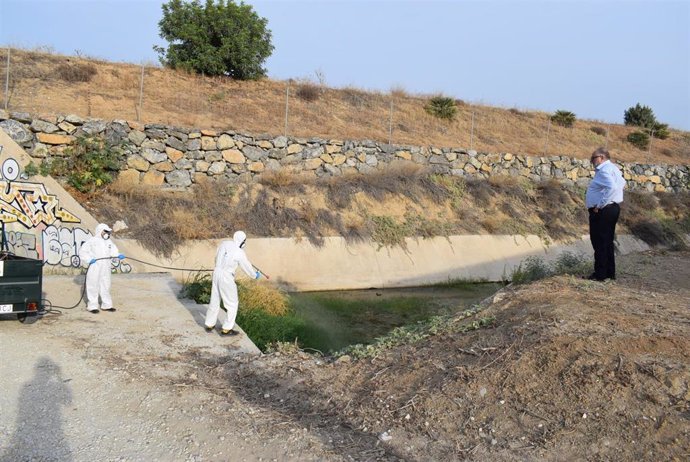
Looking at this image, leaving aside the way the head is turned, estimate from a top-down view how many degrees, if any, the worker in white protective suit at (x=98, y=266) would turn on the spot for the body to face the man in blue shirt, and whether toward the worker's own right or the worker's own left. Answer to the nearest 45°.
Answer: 0° — they already face them

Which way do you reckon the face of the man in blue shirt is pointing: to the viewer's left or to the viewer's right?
to the viewer's left

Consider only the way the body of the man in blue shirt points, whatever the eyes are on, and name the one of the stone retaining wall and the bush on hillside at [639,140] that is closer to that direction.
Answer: the stone retaining wall

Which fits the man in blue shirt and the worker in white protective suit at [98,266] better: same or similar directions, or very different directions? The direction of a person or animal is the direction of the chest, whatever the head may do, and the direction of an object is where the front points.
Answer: very different directions

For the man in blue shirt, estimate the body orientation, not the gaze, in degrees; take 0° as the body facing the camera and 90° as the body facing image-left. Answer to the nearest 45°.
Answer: approximately 90°

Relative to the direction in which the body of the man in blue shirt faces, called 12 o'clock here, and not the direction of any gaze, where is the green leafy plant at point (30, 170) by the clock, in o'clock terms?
The green leafy plant is roughly at 12 o'clock from the man in blue shirt.

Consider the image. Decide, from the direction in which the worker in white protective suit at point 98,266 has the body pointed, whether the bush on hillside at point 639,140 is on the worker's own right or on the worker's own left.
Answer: on the worker's own left

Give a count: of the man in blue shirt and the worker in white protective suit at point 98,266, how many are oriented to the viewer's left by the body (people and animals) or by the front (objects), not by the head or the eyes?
1

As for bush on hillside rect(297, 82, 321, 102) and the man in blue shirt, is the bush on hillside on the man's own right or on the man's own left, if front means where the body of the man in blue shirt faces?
on the man's own right

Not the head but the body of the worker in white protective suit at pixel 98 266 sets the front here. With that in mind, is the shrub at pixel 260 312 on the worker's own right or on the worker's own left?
on the worker's own left

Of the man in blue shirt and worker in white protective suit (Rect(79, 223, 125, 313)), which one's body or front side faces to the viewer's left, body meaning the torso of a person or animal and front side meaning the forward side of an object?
the man in blue shirt

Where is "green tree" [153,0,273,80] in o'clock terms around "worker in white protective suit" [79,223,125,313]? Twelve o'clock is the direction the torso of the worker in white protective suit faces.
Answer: The green tree is roughly at 8 o'clock from the worker in white protective suit.

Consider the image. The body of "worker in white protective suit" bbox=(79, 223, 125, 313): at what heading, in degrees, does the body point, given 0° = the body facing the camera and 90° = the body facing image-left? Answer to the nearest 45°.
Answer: approximately 315°

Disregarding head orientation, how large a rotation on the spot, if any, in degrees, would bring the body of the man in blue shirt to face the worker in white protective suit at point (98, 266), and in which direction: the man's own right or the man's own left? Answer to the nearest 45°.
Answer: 0° — they already face them
